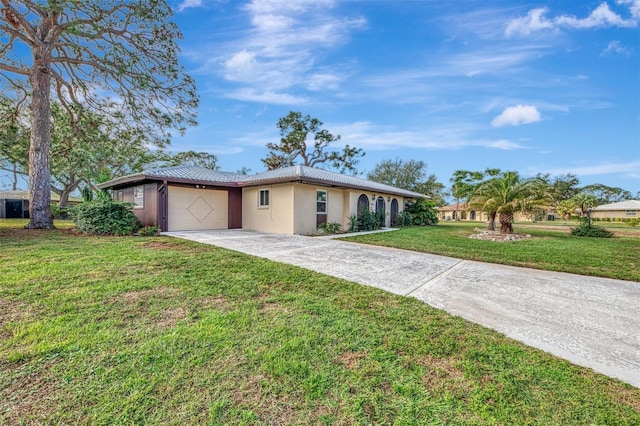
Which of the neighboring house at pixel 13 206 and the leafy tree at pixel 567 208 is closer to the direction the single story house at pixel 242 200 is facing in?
the leafy tree

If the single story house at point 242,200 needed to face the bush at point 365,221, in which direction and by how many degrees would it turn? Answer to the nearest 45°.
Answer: approximately 45° to its left

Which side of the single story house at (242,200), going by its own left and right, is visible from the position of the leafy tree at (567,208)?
left

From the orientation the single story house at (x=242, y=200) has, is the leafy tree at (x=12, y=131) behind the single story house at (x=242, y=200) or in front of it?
behind

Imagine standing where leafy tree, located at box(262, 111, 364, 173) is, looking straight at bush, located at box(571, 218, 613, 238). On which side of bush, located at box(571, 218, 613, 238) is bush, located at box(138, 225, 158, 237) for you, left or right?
right

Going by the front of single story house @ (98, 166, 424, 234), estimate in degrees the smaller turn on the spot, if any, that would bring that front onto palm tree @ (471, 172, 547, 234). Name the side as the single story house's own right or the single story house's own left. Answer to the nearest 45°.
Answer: approximately 45° to the single story house's own left

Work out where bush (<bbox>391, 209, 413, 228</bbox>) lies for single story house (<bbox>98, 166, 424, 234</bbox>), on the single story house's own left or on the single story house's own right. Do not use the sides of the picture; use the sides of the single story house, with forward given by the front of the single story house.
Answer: on the single story house's own left

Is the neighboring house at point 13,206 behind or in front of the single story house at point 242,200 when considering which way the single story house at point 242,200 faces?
behind

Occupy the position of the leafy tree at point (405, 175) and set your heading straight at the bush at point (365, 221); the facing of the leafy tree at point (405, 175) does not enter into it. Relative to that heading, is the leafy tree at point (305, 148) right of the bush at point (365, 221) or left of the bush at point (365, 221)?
right

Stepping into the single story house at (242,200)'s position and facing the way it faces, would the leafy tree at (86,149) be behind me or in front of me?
behind

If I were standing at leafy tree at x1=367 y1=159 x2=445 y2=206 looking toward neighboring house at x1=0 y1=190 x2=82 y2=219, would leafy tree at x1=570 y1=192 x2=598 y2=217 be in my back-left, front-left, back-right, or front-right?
back-left
